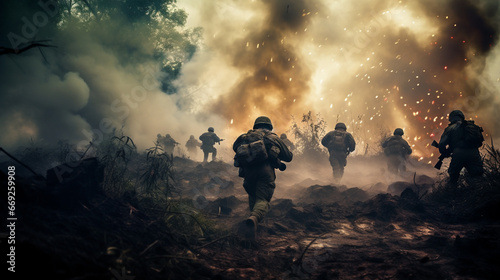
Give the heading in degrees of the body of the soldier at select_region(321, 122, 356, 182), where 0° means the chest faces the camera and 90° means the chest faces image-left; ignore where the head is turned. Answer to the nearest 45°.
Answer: approximately 180°

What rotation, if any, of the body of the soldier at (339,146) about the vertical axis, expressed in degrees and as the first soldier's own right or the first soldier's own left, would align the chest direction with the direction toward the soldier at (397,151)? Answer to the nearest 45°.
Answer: approximately 45° to the first soldier's own right

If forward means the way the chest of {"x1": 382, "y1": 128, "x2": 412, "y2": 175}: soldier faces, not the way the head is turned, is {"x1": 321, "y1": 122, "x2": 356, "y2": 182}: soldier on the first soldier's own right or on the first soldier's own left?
on the first soldier's own left

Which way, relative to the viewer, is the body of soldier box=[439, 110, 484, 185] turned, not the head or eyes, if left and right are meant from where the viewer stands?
facing away from the viewer and to the left of the viewer

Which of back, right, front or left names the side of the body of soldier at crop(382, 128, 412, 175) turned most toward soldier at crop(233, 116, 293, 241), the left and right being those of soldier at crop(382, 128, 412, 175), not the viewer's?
back

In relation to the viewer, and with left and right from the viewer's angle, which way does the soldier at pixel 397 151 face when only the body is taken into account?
facing away from the viewer

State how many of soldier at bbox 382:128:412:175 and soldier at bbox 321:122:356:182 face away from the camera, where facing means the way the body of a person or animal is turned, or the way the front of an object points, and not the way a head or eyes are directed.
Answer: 2

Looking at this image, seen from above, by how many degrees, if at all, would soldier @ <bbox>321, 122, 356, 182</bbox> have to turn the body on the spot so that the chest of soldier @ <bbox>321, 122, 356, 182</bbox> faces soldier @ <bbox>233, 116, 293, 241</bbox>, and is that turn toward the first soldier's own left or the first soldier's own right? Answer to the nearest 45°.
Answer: approximately 180°

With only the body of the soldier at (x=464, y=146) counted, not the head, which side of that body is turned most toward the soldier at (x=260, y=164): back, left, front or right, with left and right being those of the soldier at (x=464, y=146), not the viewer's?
left

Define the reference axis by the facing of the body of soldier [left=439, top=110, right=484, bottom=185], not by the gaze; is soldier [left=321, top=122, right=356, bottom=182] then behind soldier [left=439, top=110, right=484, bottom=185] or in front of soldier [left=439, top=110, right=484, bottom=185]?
in front
